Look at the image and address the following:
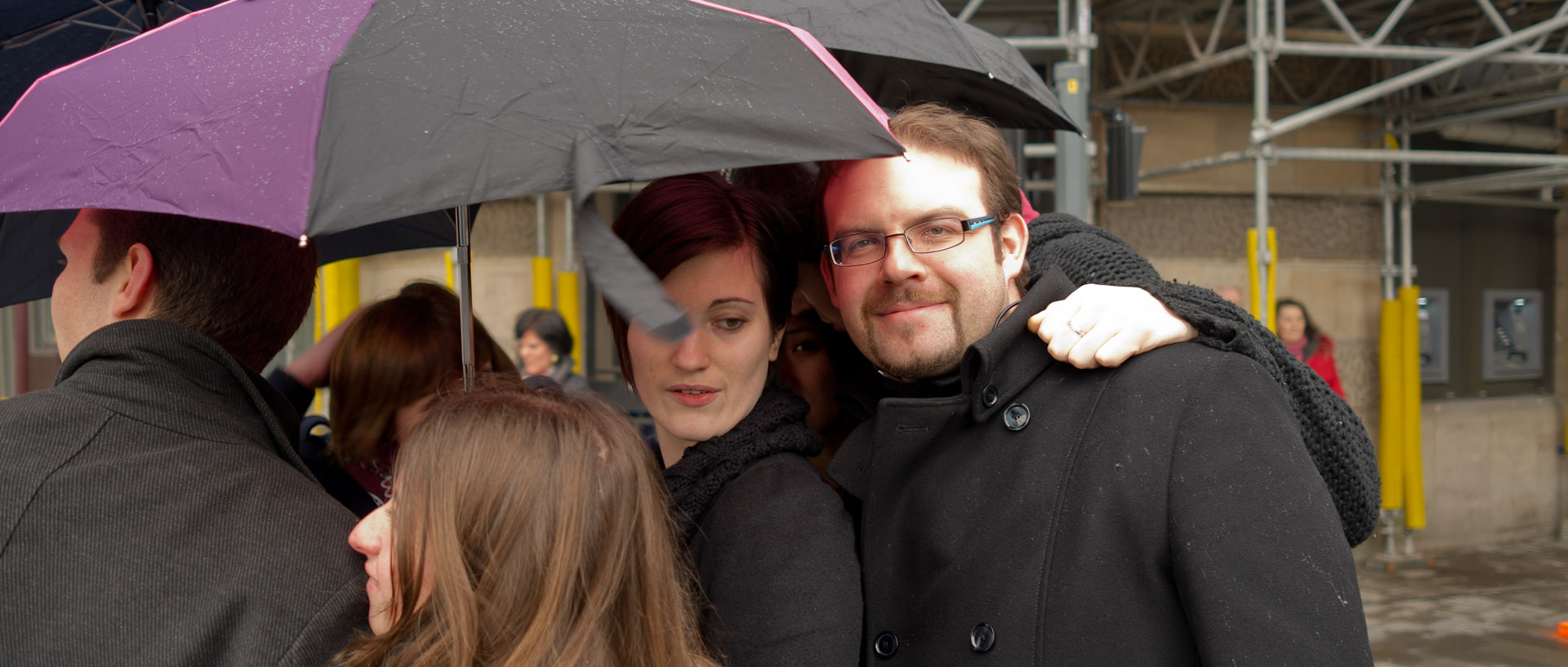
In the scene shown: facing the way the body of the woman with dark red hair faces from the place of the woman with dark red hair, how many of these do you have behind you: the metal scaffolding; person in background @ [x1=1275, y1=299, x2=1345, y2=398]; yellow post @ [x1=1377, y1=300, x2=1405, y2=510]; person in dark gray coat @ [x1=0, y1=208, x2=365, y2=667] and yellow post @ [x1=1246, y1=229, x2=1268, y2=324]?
4

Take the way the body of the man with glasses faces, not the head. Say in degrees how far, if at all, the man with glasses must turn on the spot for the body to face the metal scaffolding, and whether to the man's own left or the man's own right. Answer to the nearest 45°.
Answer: approximately 135° to the man's own right

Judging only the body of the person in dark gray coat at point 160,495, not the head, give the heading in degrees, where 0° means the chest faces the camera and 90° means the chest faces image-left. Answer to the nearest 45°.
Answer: approximately 135°

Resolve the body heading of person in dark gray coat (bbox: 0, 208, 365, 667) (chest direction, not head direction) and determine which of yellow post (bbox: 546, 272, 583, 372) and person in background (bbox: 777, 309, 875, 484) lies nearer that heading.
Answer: the yellow post

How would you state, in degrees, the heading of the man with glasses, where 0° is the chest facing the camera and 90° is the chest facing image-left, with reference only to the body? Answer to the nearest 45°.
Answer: approximately 45°

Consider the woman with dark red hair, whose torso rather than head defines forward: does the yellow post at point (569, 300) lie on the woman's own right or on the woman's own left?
on the woman's own right

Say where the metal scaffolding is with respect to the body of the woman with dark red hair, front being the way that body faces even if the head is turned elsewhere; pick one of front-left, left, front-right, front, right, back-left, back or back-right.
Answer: back

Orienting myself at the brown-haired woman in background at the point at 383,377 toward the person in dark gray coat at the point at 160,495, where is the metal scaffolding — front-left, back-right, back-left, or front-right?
back-left

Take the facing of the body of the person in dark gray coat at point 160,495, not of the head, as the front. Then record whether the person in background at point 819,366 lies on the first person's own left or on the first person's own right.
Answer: on the first person's own right

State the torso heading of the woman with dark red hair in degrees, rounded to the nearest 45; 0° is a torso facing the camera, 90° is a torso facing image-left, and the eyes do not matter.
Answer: approximately 45°

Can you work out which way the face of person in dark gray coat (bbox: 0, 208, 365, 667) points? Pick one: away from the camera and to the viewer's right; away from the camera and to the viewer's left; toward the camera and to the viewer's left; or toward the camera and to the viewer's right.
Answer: away from the camera and to the viewer's left
